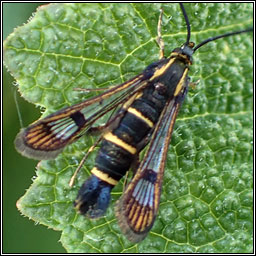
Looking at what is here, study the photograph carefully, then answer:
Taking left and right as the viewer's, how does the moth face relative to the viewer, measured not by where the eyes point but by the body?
facing away from the viewer and to the right of the viewer
